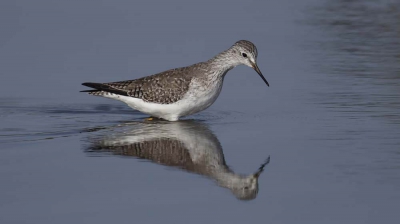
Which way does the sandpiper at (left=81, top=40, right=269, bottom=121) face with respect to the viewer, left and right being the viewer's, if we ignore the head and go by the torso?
facing to the right of the viewer
